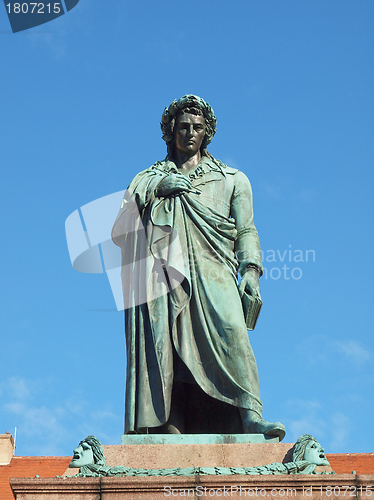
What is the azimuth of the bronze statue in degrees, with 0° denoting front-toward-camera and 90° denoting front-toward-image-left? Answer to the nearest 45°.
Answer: approximately 0°
